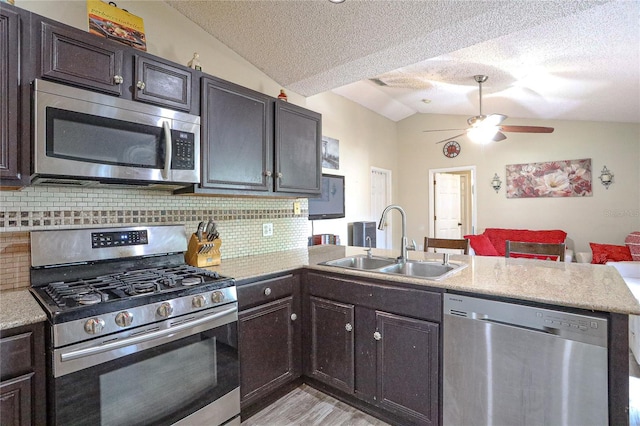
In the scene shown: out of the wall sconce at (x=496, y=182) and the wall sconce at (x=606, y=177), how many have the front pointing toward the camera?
2

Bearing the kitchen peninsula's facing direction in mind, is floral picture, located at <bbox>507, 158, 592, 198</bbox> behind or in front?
behind

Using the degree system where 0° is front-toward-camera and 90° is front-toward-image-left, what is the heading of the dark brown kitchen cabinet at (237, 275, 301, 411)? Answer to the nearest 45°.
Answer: approximately 315°

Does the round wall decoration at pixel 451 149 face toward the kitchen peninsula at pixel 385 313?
yes

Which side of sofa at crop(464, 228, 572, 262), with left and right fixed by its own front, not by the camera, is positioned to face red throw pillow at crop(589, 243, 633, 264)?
left

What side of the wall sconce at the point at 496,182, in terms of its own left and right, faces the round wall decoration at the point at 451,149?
right

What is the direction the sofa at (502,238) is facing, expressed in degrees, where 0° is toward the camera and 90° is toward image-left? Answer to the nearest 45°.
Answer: approximately 0°

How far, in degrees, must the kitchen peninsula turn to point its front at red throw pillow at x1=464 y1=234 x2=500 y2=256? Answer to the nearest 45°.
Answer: approximately 135° to its right
